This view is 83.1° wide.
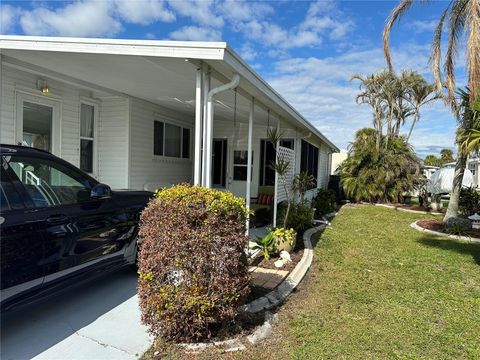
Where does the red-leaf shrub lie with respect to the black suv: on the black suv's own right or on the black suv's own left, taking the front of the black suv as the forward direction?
on the black suv's own right

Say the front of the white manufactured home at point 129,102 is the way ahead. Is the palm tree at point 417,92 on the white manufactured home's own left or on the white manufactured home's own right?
on the white manufactured home's own left

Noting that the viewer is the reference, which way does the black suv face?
facing away from the viewer and to the right of the viewer

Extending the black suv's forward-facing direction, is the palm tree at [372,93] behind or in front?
in front

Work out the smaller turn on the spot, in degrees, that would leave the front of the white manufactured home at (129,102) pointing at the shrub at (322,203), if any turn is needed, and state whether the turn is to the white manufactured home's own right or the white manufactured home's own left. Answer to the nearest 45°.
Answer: approximately 90° to the white manufactured home's own left

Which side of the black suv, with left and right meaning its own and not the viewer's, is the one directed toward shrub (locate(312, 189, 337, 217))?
front

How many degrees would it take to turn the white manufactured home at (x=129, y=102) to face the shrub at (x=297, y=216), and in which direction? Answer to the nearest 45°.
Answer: approximately 45° to its left

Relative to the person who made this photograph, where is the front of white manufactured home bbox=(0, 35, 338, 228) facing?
facing the viewer and to the right of the viewer

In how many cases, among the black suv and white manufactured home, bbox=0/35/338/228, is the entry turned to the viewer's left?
0

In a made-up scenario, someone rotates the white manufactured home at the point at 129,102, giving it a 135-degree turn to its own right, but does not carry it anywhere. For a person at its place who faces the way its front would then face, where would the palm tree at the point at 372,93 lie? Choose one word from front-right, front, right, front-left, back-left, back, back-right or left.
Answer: back-right

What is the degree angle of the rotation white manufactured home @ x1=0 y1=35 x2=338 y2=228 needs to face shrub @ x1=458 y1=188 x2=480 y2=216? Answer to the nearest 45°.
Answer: approximately 45° to its left

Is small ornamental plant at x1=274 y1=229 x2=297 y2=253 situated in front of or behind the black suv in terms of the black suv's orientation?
in front

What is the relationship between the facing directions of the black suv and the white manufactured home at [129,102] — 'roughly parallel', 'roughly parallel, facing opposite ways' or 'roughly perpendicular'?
roughly perpendicular
